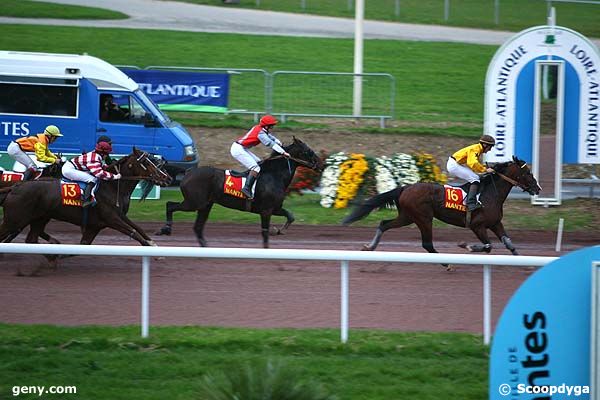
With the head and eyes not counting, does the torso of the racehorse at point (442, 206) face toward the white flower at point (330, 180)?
no

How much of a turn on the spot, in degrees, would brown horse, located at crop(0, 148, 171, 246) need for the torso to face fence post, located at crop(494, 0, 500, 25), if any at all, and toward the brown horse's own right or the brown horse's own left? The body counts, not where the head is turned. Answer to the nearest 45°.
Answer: approximately 45° to the brown horse's own left

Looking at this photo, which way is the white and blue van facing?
to the viewer's right

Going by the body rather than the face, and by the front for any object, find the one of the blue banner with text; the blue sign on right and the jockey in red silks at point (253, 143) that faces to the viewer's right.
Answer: the jockey in red silks

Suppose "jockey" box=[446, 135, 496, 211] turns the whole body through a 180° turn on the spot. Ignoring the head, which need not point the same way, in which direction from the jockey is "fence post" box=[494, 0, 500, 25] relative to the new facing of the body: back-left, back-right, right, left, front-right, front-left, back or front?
right

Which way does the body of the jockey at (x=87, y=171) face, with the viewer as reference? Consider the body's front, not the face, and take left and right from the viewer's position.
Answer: facing to the right of the viewer

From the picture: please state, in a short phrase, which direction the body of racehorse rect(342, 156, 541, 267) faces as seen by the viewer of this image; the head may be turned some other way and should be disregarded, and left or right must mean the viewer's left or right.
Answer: facing to the right of the viewer

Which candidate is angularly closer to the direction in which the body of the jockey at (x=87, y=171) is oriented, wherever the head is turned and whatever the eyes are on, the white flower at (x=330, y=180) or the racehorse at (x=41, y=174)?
the white flower

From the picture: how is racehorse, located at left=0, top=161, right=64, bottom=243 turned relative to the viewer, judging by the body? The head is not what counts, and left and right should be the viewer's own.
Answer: facing to the right of the viewer

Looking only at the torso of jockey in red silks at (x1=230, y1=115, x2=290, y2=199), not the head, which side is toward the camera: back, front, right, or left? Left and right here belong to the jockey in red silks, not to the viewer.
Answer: right

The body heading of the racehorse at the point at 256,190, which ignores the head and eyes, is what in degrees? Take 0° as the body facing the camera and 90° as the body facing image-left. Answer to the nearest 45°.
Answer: approximately 270°

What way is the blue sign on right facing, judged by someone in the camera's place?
facing the viewer

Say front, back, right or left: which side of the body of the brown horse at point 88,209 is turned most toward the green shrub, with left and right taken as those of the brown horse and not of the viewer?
right

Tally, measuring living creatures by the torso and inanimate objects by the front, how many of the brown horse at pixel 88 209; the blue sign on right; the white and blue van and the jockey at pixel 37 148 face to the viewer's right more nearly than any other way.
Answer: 3

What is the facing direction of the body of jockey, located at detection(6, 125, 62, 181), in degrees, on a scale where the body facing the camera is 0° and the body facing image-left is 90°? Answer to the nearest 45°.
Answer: approximately 270°
